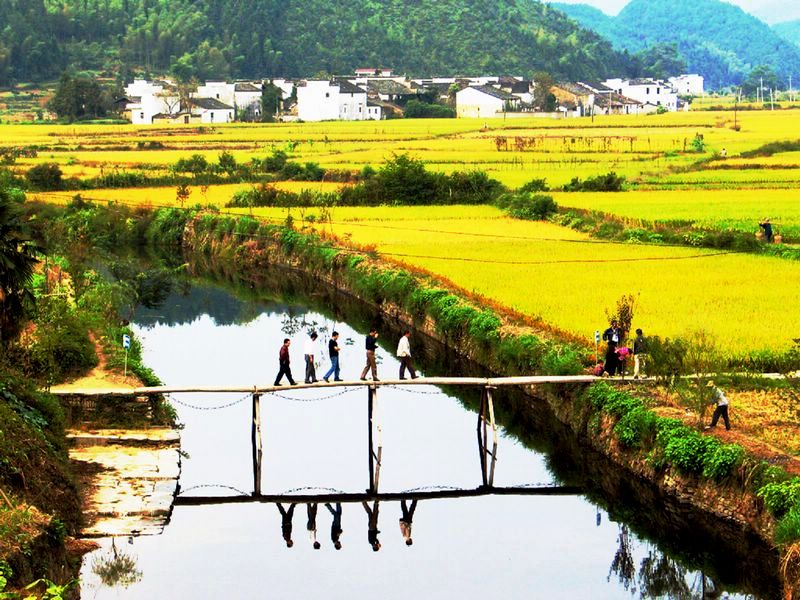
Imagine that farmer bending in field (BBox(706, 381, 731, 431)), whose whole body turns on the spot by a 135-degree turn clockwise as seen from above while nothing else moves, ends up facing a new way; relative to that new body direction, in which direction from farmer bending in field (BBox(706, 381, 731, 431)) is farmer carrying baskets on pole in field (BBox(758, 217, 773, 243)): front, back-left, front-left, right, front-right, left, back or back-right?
front-left

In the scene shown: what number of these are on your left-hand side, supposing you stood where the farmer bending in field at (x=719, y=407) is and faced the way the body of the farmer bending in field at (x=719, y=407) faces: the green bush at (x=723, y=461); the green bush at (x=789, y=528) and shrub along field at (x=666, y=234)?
2

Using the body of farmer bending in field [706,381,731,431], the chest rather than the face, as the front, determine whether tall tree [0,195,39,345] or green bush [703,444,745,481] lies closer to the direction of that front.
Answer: the tall tree

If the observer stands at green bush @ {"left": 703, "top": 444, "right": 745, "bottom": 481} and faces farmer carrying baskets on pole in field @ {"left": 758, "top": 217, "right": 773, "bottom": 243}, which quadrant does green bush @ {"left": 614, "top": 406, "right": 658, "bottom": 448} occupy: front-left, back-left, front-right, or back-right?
front-left

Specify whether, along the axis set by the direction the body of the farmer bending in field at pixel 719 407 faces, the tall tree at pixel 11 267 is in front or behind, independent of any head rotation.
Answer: in front

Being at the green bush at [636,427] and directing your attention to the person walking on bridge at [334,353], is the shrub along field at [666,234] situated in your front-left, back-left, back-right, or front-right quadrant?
front-right

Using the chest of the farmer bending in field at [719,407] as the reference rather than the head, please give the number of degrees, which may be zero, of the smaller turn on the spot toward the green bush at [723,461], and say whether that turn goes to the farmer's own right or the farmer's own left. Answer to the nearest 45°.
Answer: approximately 90° to the farmer's own left

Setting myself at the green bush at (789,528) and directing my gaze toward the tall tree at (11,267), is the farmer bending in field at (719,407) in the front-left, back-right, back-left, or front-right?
front-right

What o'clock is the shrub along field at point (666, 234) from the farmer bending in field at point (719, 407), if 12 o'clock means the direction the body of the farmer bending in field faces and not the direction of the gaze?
The shrub along field is roughly at 3 o'clock from the farmer bending in field.

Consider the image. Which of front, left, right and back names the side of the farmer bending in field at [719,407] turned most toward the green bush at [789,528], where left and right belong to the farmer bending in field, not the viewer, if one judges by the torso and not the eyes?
left

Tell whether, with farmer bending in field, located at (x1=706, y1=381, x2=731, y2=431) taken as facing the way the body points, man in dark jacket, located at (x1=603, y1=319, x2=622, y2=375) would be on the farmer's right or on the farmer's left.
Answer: on the farmer's right

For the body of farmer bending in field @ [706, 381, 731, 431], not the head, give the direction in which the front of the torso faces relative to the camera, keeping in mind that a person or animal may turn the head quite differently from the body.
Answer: to the viewer's left
